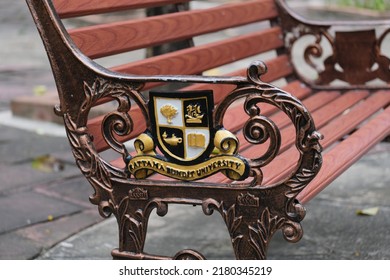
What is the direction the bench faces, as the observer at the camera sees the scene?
facing the viewer and to the right of the viewer
